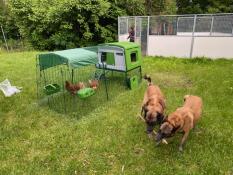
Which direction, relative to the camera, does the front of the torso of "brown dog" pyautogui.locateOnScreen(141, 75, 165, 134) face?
toward the camera

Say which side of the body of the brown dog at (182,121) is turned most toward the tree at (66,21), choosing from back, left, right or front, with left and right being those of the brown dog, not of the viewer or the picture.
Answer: right

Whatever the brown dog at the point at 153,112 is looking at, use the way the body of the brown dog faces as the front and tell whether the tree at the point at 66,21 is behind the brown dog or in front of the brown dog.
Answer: behind

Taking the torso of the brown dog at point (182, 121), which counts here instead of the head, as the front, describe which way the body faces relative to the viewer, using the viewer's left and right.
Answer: facing the viewer and to the left of the viewer

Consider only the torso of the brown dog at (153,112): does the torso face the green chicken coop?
no

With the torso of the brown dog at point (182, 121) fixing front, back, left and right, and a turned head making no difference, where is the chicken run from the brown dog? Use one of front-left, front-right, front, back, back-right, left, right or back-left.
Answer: right

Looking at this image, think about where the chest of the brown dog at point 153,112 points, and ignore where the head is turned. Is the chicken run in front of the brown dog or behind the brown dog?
behind
